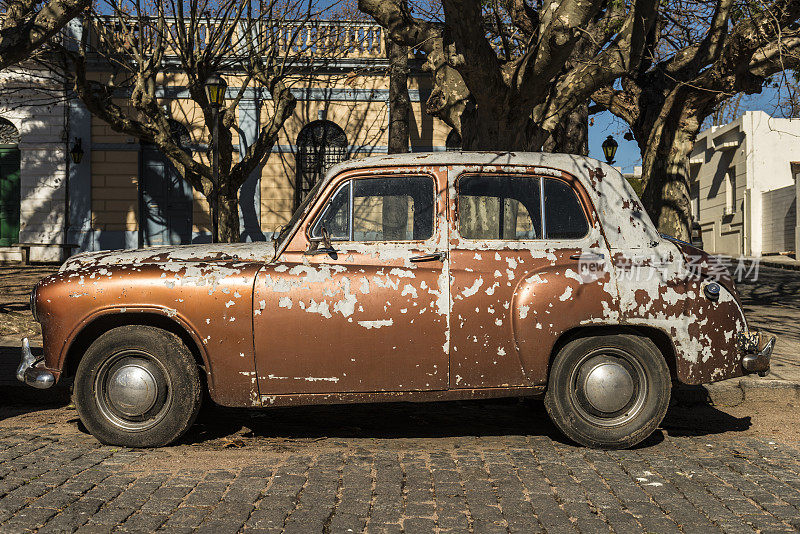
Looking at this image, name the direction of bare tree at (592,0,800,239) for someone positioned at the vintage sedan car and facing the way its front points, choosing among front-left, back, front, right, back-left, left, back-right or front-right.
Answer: back-right

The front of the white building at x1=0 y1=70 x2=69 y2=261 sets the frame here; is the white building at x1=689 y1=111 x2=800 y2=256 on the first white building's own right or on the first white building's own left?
on the first white building's own left

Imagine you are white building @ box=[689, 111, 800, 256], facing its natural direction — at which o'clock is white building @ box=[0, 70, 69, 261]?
white building @ box=[0, 70, 69, 261] is roughly at 12 o'clock from white building @ box=[689, 111, 800, 256].

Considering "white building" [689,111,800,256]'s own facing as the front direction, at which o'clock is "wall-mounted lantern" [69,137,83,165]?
The wall-mounted lantern is roughly at 12 o'clock from the white building.

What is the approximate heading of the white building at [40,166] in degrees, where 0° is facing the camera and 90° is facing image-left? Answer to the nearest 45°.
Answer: approximately 0°

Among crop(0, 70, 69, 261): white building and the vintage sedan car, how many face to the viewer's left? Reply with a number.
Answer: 1

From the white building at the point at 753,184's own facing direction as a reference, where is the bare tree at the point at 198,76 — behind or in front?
in front

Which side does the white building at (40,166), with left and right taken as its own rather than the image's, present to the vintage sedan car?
front

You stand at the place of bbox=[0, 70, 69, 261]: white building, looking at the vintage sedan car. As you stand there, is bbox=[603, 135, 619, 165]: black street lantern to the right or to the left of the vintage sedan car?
left
